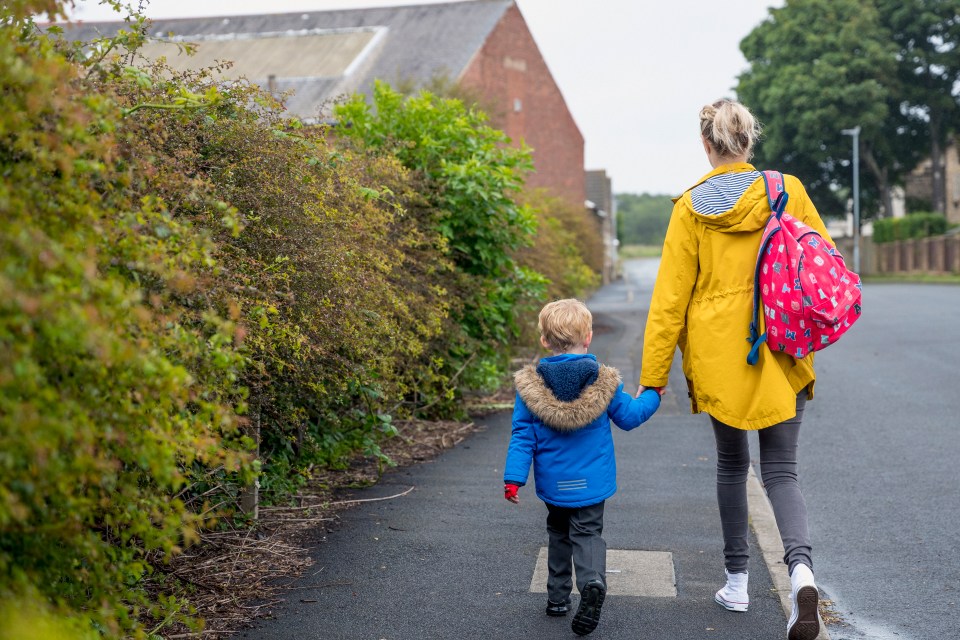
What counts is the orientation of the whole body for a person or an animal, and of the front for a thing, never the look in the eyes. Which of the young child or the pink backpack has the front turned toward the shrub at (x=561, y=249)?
the young child

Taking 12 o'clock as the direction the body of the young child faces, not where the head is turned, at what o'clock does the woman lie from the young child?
The woman is roughly at 3 o'clock from the young child.

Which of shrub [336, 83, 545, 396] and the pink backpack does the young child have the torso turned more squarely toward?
the shrub

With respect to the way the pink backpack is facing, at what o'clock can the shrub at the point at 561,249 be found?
The shrub is roughly at 7 o'clock from the pink backpack.

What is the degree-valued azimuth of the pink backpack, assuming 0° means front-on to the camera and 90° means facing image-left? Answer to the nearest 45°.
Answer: approximately 315°

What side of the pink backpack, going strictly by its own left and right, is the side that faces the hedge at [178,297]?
right

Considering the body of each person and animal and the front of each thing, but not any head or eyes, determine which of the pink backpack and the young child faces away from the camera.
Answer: the young child

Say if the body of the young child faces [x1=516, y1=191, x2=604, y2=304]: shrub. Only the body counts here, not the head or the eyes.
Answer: yes

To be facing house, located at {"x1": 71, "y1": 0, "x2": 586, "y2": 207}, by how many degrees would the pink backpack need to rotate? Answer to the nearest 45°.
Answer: approximately 180°

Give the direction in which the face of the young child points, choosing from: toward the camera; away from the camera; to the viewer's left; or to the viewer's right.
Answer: away from the camera

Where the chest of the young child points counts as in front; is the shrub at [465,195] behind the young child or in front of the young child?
in front

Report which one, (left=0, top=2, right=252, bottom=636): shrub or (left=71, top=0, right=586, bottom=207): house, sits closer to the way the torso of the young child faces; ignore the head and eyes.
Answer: the house

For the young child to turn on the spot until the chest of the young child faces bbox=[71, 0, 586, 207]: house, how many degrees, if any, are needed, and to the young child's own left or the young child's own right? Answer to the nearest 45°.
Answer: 0° — they already face it

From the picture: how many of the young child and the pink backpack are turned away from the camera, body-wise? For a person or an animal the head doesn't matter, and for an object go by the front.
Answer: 1

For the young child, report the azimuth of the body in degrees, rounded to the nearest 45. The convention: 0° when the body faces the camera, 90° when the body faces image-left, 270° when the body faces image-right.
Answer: approximately 180°
